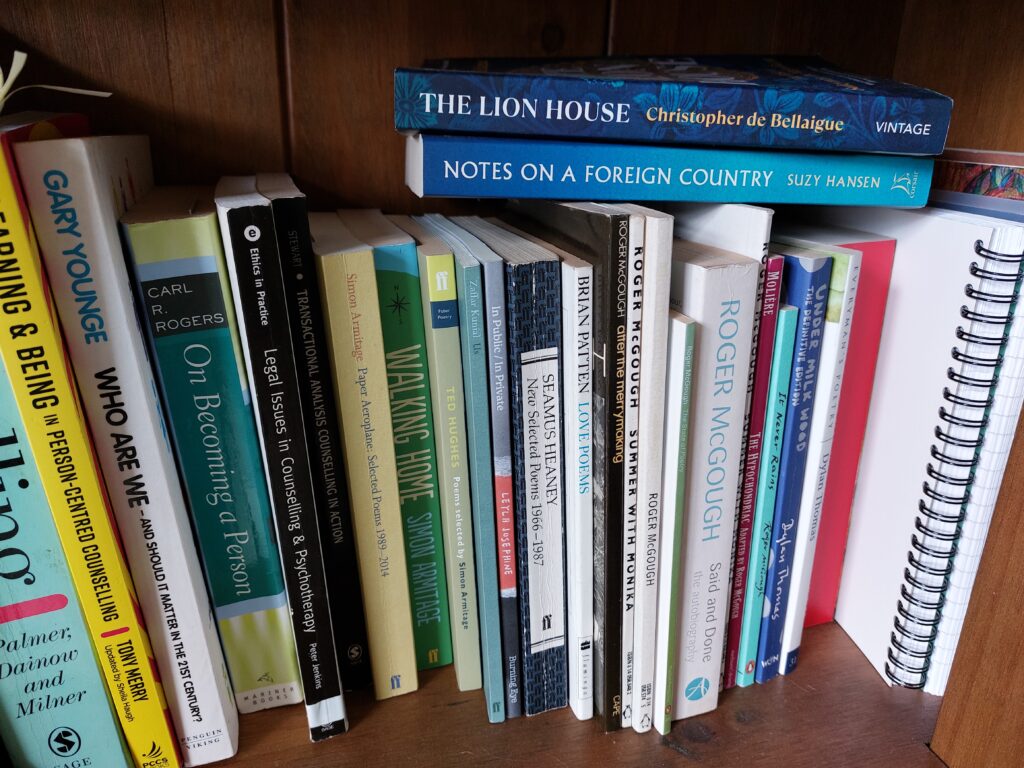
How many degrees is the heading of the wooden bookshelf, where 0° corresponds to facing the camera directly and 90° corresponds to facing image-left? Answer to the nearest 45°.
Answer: approximately 0°
